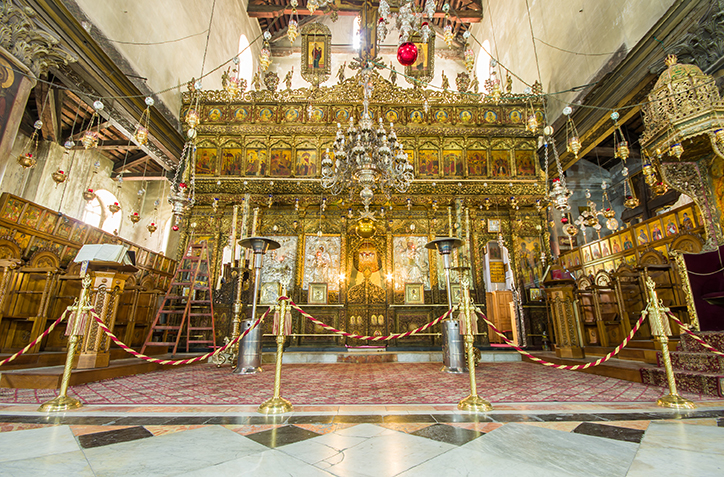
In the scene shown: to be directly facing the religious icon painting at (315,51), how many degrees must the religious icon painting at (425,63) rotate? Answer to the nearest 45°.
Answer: approximately 90° to its right

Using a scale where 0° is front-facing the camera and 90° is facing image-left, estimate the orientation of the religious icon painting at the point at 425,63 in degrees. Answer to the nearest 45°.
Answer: approximately 0°

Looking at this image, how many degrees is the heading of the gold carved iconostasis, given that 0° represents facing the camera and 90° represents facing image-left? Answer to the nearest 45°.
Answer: approximately 0°

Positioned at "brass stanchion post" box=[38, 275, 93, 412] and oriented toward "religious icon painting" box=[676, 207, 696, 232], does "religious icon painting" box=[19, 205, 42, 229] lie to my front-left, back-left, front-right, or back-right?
back-left

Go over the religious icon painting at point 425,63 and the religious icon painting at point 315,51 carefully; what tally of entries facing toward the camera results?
2

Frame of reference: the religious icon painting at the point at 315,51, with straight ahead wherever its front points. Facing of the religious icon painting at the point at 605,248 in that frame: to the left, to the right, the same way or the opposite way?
to the right

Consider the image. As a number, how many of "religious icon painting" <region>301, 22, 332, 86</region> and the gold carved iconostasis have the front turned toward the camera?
2

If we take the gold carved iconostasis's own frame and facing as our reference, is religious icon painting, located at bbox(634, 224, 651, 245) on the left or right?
on its left

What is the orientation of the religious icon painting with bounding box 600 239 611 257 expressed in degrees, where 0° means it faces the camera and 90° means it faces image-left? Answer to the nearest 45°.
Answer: approximately 45°

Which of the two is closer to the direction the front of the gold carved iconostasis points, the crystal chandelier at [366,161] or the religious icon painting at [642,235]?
the crystal chandelier
